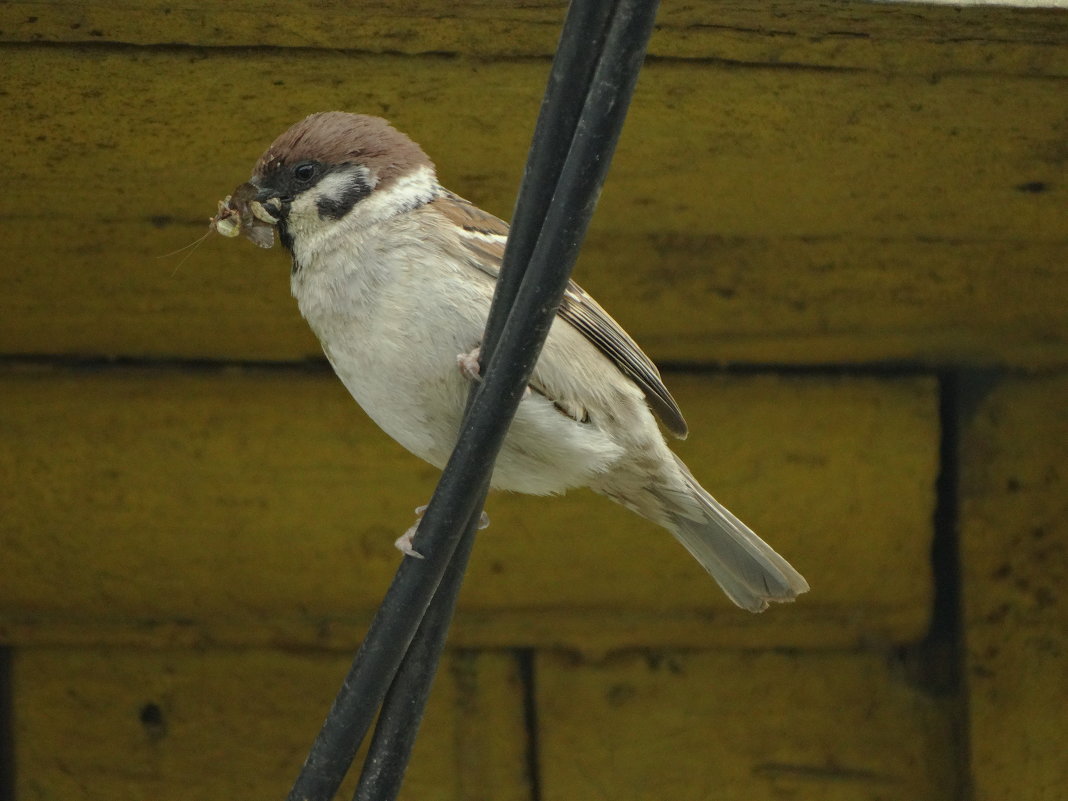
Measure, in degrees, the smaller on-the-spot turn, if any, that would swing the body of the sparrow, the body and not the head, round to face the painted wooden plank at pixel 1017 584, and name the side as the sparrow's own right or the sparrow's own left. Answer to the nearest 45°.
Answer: approximately 135° to the sparrow's own right

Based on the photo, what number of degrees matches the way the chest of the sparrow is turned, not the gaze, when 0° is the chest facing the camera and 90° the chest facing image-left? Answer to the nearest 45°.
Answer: approximately 90°

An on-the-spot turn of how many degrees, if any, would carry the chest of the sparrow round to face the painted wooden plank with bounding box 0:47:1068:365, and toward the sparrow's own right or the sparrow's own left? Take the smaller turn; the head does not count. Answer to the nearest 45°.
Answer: approximately 135° to the sparrow's own right
